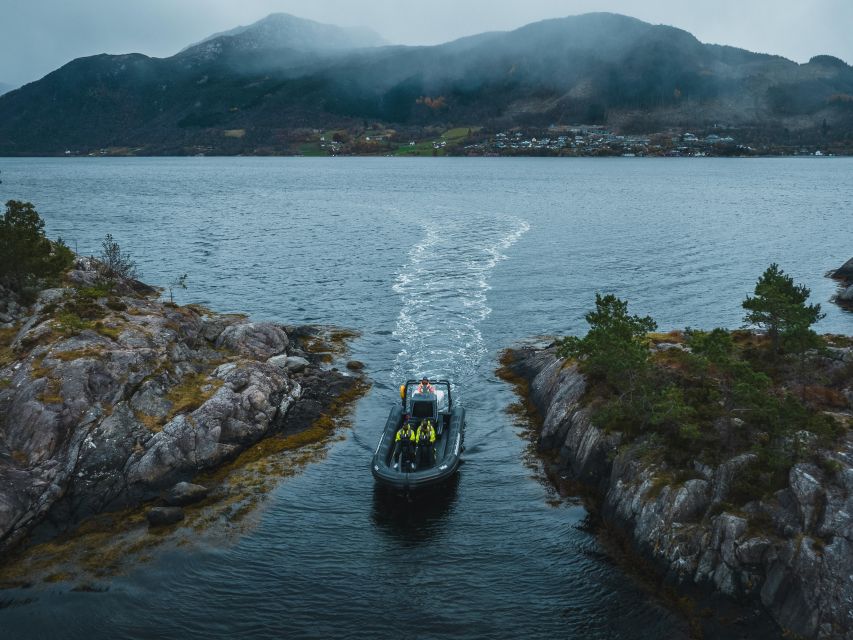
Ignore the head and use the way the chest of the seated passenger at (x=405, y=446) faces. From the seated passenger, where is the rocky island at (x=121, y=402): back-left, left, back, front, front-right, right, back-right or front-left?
right

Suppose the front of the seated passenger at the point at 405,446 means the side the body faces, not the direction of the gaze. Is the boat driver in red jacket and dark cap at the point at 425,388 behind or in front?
behind

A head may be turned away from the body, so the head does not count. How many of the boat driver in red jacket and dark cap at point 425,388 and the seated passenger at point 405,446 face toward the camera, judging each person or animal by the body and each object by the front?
2

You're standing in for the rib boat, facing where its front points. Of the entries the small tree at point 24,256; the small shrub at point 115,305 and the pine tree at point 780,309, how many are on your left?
1

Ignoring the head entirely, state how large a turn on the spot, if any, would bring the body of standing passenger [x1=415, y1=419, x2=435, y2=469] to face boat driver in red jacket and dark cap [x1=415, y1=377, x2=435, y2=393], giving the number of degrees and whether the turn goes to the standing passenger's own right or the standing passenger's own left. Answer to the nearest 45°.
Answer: approximately 180°

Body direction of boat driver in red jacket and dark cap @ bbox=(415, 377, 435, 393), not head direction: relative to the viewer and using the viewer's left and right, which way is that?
facing the viewer

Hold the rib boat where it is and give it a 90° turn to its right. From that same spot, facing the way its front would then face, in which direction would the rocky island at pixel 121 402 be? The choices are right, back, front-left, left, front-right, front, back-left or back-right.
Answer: front

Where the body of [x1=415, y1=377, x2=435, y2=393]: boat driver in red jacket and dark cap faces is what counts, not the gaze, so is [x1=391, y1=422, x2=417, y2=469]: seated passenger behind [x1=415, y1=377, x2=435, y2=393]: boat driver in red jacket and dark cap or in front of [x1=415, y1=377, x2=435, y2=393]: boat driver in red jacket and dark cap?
in front

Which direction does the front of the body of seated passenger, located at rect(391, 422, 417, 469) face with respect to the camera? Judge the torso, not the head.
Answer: toward the camera
